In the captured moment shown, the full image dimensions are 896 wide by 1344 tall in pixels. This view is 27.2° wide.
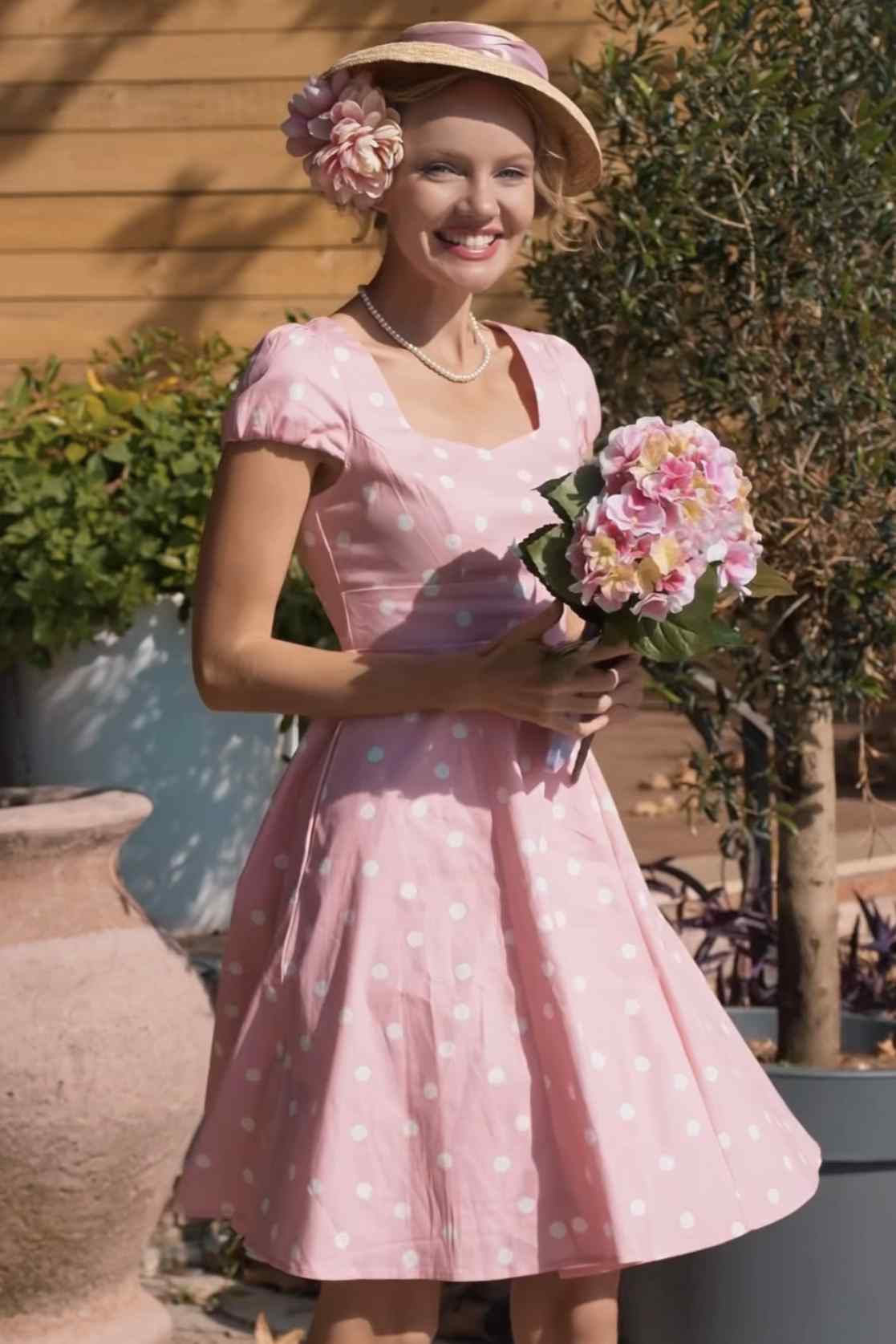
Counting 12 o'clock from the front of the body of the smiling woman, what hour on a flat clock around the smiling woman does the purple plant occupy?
The purple plant is roughly at 8 o'clock from the smiling woman.

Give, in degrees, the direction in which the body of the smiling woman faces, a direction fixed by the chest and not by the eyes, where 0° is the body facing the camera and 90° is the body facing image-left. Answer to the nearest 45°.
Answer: approximately 315°

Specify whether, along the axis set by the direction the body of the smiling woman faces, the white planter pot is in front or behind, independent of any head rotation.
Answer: behind
